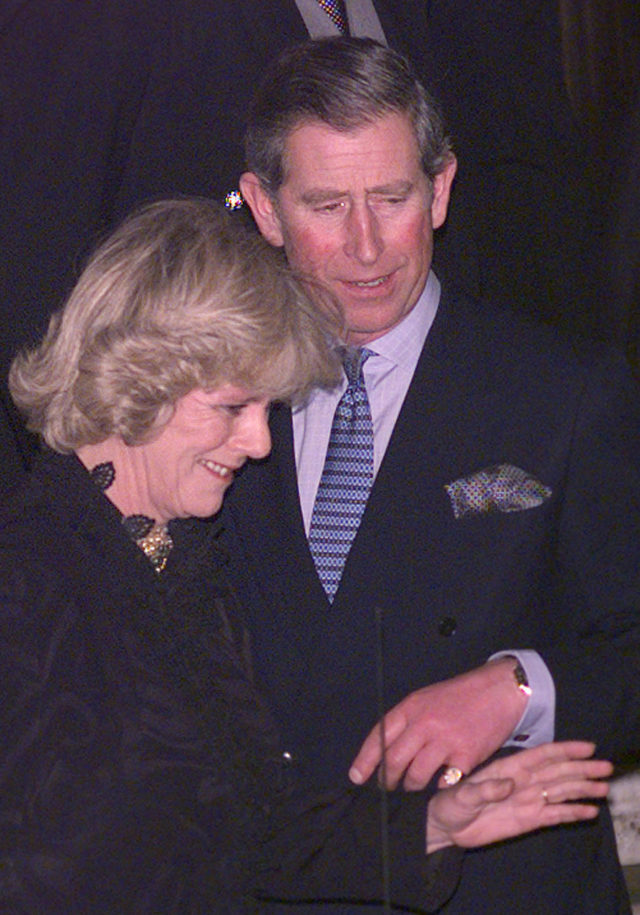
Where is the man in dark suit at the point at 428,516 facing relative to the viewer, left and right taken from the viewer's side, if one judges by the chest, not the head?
facing the viewer and to the left of the viewer
